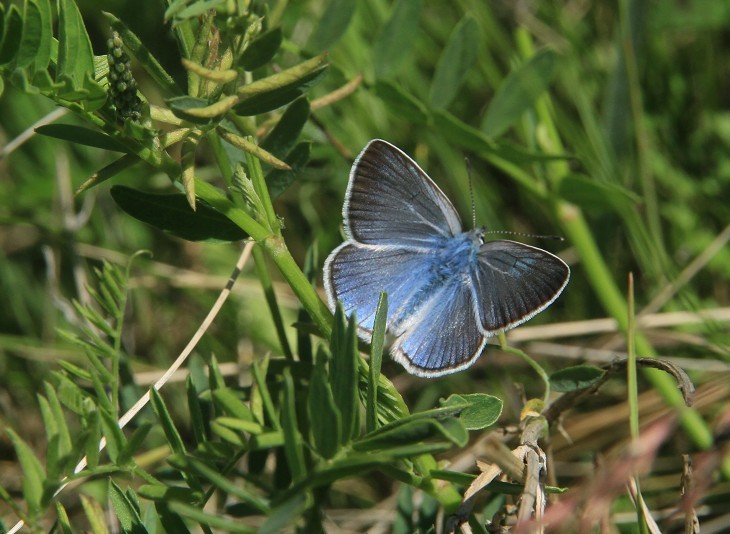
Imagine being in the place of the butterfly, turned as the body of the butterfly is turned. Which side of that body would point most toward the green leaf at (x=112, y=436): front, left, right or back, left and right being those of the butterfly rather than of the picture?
back

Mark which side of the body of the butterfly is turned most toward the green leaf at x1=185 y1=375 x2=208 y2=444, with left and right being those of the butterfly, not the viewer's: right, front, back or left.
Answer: back

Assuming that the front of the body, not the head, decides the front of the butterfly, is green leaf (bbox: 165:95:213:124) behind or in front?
behind

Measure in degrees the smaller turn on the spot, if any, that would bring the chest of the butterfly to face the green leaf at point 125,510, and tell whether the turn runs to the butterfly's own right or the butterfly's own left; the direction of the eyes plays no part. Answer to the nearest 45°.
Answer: approximately 180°

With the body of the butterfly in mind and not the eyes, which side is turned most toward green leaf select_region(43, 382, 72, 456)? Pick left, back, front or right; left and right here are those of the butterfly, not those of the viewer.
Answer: back

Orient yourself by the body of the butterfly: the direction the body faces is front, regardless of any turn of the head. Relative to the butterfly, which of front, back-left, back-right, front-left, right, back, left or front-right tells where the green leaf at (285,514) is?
back-right

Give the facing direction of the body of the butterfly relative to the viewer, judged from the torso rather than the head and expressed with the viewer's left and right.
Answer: facing away from the viewer and to the right of the viewer

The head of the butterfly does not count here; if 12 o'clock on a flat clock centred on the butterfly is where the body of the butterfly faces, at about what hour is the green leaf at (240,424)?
The green leaf is roughly at 5 o'clock from the butterfly.

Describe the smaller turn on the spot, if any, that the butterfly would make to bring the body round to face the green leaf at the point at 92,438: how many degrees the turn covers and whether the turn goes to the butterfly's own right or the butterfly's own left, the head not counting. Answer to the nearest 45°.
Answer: approximately 180°

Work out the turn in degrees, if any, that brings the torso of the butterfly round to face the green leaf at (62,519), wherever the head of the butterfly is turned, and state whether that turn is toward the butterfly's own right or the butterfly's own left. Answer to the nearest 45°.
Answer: approximately 180°
